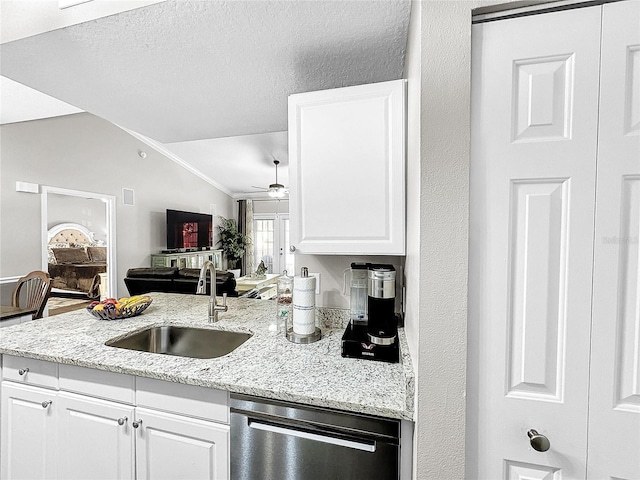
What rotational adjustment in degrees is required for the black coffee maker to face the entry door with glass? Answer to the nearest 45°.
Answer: approximately 180°

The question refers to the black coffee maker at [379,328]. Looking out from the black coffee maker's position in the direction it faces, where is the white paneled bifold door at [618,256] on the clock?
The white paneled bifold door is roughly at 10 o'clock from the black coffee maker.

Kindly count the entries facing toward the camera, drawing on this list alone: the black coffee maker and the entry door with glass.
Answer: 2

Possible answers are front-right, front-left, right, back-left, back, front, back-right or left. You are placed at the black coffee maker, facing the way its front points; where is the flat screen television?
back-right

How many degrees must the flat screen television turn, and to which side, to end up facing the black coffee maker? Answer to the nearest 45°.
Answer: approximately 45° to its right

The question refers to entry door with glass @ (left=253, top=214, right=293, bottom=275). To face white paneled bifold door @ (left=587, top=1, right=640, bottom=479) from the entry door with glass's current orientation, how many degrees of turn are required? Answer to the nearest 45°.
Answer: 0° — it already faces it

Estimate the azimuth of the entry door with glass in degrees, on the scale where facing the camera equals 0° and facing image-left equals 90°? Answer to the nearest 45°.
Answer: approximately 0°
